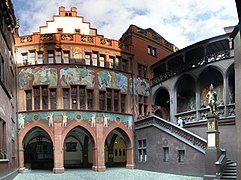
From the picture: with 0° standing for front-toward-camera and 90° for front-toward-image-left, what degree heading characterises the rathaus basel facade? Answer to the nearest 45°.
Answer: approximately 0°
